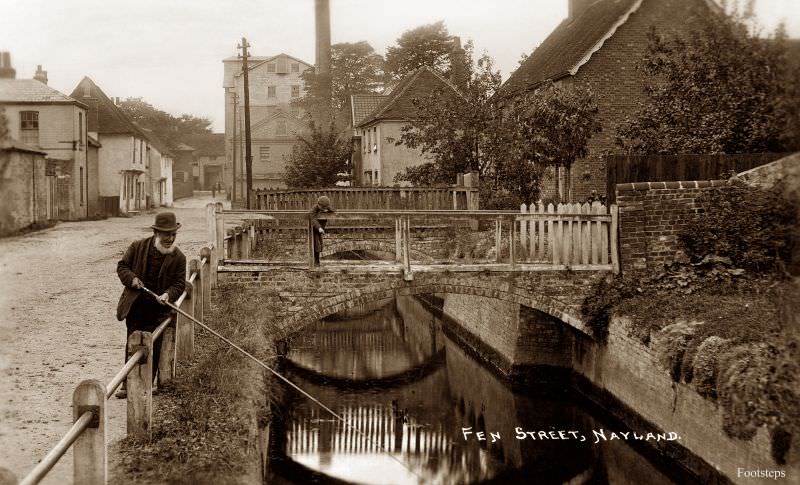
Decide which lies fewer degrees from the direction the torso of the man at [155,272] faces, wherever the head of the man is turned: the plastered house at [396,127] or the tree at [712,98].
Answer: the tree

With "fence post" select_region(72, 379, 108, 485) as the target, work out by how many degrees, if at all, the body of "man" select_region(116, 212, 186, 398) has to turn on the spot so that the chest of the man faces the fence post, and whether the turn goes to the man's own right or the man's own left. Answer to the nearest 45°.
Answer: approximately 45° to the man's own right

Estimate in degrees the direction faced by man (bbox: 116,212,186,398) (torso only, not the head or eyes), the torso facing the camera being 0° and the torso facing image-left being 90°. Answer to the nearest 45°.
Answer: approximately 315°

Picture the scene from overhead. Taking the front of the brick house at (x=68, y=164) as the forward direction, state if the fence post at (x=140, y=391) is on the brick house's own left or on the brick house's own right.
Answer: on the brick house's own right

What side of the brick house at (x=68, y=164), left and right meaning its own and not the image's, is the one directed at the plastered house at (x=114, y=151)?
left

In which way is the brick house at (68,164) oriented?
to the viewer's right

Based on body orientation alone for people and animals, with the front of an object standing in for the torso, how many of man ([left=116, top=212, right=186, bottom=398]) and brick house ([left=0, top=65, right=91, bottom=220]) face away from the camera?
0

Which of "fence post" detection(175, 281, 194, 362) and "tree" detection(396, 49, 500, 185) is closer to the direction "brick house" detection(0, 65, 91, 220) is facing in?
the tree

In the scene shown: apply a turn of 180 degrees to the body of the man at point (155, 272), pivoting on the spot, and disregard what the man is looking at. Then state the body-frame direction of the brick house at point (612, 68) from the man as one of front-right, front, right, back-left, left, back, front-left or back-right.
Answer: right

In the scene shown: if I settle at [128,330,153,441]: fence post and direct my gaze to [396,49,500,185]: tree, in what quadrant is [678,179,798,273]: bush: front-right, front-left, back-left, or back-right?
front-right

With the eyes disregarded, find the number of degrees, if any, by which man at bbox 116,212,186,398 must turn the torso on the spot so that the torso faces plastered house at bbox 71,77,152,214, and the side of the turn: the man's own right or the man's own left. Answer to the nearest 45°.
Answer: approximately 135° to the man's own left

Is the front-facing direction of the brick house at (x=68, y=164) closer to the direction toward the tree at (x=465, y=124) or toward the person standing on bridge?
the tree

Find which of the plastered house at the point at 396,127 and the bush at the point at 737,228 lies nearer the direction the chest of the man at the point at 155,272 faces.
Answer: the bush
